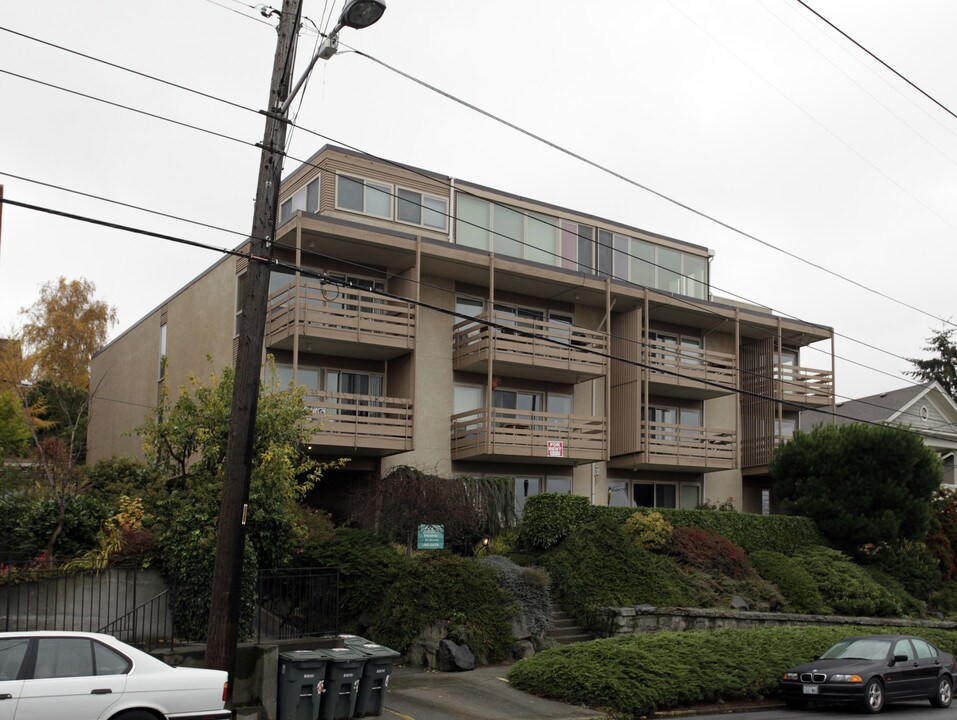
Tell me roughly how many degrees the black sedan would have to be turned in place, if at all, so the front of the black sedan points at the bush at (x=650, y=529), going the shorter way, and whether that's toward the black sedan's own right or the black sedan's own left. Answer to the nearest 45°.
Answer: approximately 90° to the black sedan's own right

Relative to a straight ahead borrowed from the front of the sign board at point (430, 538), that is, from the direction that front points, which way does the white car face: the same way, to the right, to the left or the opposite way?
to the right

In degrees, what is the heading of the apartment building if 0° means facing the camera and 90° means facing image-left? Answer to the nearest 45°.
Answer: approximately 315°

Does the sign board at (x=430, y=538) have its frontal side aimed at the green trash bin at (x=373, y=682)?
yes

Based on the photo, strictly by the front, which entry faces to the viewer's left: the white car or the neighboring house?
the white car

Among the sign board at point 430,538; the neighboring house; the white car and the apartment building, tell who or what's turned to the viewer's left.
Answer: the white car

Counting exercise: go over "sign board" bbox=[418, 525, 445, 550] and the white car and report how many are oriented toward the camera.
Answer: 1

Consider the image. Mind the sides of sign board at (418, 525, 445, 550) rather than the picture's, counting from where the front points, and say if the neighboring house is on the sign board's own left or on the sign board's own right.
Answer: on the sign board's own left

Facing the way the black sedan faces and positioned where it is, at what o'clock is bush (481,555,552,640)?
The bush is roughly at 2 o'clock from the black sedan.

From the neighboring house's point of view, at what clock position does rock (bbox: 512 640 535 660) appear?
The rock is roughly at 2 o'clock from the neighboring house.

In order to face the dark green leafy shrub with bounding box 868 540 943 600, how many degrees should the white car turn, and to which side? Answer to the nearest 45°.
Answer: approximately 135° to its right

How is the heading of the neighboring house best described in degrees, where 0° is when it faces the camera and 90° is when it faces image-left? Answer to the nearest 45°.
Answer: approximately 315°

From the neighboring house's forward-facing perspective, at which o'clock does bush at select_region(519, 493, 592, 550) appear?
The bush is roughly at 2 o'clock from the neighboring house.
